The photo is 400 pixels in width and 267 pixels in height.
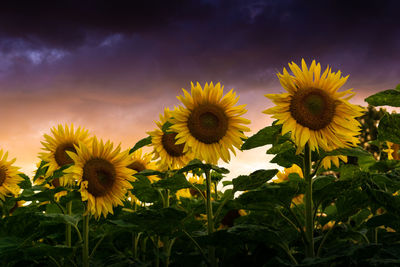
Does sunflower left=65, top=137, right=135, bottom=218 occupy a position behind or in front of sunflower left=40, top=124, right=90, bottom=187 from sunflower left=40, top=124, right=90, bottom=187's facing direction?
in front

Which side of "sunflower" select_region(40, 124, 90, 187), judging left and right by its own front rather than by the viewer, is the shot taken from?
front

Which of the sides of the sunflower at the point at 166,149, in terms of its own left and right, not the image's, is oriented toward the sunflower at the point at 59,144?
right

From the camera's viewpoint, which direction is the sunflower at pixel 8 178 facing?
toward the camera

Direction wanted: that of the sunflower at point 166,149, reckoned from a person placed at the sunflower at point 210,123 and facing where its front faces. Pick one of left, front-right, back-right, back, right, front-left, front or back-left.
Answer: back-right

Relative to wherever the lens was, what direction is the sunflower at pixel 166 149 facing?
facing the viewer

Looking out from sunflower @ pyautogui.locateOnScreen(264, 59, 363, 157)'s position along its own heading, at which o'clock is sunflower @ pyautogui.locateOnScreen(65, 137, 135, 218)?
sunflower @ pyautogui.locateOnScreen(65, 137, 135, 218) is roughly at 3 o'clock from sunflower @ pyautogui.locateOnScreen(264, 59, 363, 157).

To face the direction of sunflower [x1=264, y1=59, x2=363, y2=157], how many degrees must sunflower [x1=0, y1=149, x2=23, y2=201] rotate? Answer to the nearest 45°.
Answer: approximately 45° to its left

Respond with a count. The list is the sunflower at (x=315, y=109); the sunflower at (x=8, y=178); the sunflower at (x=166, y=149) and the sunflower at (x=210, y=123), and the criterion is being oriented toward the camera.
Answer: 4
